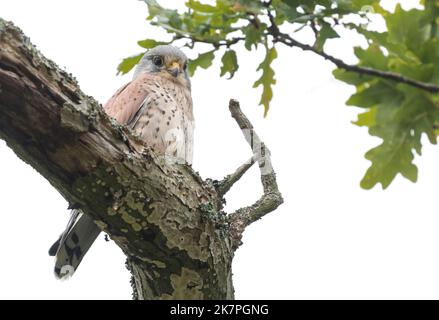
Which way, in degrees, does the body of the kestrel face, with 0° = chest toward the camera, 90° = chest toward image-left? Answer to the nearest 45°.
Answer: approximately 315°
